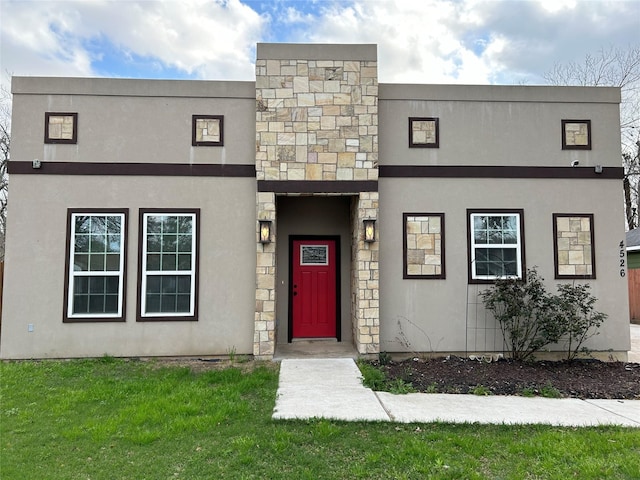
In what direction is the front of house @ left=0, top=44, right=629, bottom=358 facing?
toward the camera

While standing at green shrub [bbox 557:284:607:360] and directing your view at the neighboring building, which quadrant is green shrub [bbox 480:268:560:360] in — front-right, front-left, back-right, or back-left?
back-left

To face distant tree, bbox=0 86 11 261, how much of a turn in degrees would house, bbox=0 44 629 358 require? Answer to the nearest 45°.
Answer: approximately 135° to its right

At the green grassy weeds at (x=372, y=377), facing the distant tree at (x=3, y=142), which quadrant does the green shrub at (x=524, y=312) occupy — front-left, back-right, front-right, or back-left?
back-right

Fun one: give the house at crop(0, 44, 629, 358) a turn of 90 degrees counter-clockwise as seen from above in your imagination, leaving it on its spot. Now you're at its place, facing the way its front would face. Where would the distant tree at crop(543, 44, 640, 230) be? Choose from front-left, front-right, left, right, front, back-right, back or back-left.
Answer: front-left
